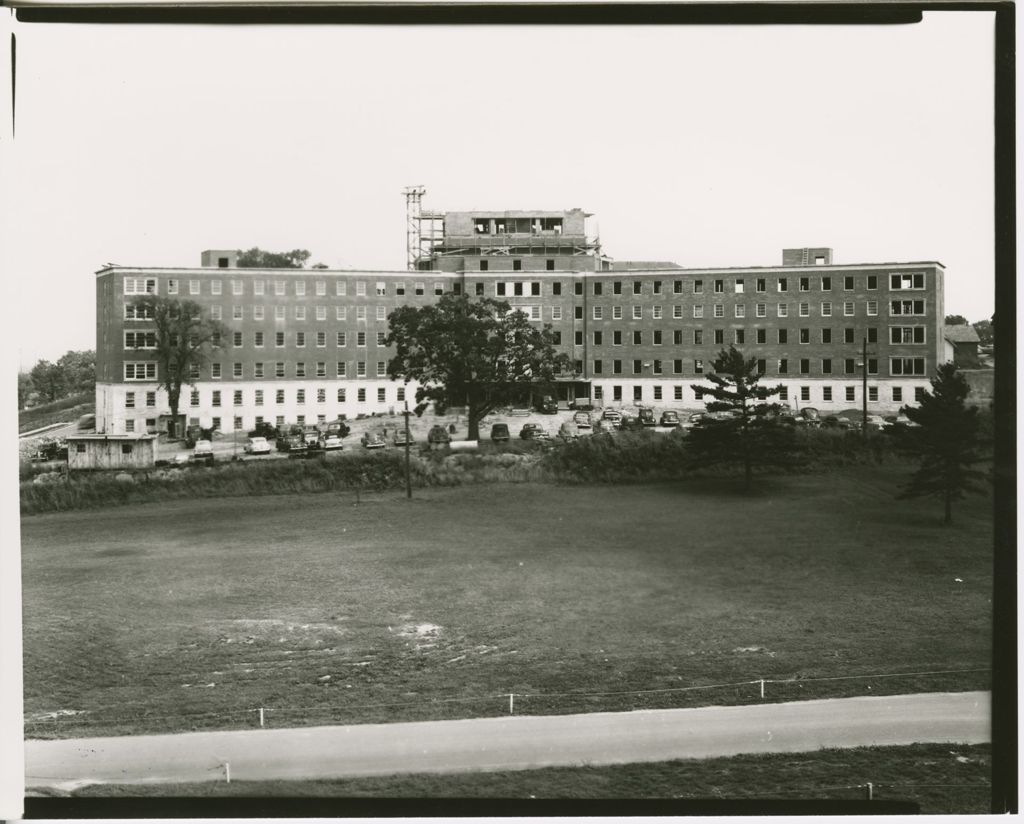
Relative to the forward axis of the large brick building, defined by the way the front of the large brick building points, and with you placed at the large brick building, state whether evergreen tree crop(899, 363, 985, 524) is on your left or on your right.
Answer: on your left

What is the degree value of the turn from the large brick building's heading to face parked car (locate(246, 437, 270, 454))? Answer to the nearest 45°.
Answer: approximately 90° to its right

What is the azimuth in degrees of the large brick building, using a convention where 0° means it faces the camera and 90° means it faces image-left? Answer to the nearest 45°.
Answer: approximately 0°

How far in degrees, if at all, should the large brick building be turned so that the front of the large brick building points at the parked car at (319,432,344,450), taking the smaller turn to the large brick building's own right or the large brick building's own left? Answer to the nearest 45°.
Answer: approximately 90° to the large brick building's own right
